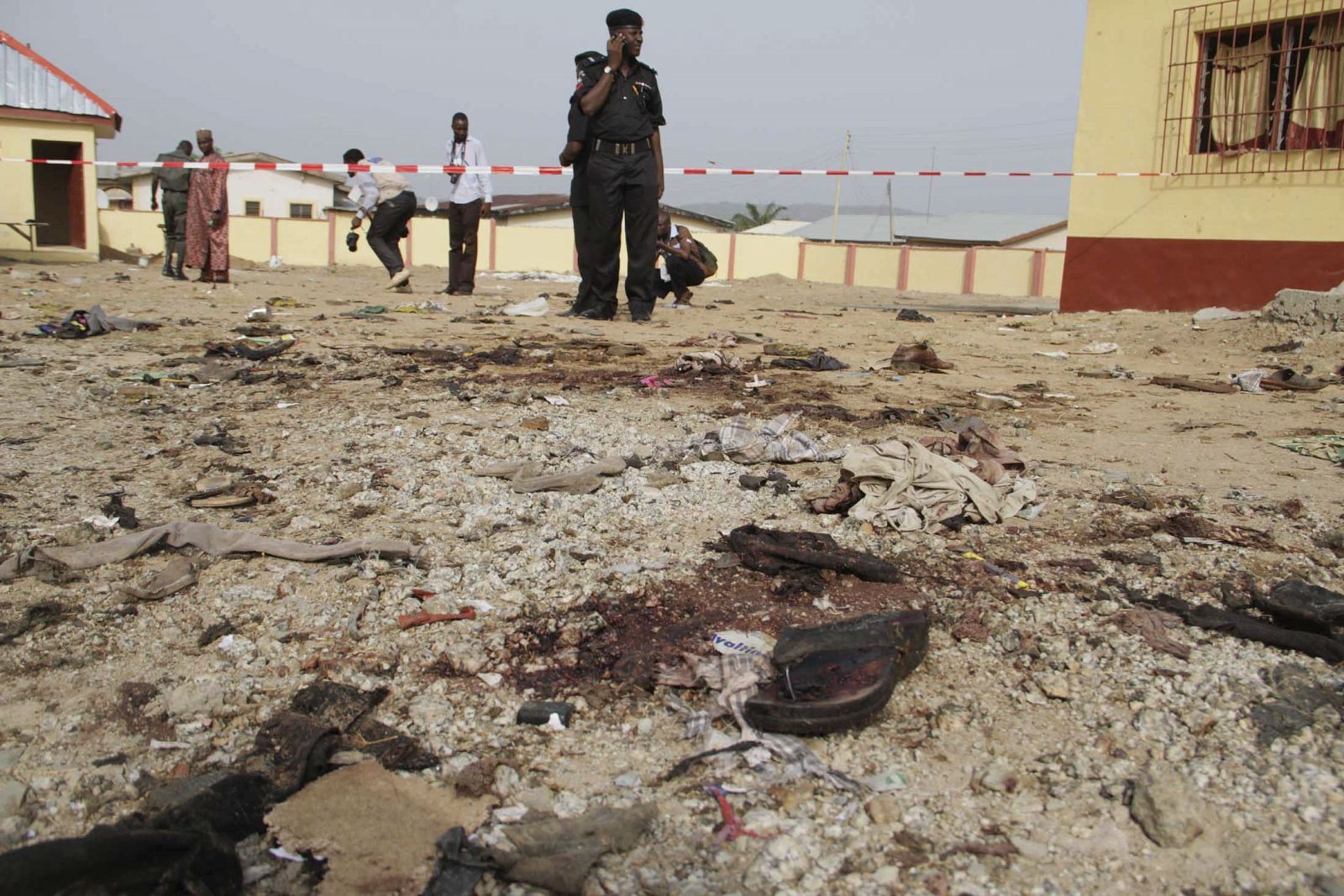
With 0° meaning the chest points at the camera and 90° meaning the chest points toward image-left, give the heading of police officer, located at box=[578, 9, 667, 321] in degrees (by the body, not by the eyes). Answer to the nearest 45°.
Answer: approximately 0°

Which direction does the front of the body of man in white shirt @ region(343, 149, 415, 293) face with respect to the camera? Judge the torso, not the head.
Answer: to the viewer's left

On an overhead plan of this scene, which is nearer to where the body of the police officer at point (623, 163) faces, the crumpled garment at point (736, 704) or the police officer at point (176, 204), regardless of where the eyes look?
the crumpled garment

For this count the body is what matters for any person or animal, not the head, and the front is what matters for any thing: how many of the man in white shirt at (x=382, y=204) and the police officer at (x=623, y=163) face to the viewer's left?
1

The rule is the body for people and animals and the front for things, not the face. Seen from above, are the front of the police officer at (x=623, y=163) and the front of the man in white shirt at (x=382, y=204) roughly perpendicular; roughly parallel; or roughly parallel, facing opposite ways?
roughly perpendicular

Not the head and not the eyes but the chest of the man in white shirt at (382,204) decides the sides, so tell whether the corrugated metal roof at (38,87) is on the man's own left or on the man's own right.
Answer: on the man's own right

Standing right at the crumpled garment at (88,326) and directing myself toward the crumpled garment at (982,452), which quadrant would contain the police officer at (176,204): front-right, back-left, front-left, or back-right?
back-left

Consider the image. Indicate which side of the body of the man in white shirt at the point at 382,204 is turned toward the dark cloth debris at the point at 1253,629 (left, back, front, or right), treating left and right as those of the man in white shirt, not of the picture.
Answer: left

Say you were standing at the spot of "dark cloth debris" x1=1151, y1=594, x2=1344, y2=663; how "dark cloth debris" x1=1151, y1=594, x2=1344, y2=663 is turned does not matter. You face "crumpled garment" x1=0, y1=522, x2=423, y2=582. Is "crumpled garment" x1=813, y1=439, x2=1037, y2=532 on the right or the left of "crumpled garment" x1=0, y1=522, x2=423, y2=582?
right

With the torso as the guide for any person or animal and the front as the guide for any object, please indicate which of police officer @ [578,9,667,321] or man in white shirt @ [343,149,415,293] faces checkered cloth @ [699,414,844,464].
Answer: the police officer

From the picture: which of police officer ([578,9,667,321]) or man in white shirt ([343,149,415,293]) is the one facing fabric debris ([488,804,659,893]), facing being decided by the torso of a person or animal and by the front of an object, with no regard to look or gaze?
the police officer
